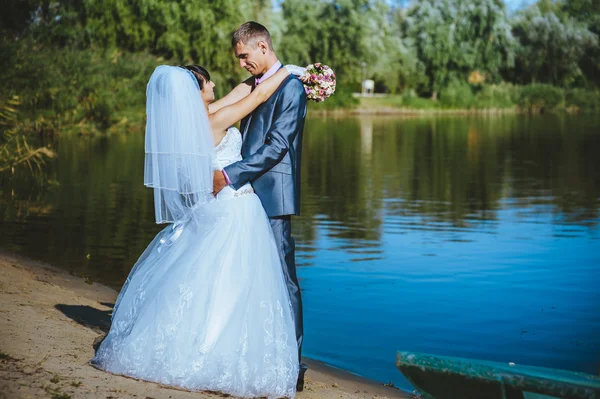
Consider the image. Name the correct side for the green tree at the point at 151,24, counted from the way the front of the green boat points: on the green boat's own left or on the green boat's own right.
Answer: on the green boat's own right

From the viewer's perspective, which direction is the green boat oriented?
to the viewer's left

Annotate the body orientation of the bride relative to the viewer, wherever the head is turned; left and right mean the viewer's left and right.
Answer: facing to the right of the viewer

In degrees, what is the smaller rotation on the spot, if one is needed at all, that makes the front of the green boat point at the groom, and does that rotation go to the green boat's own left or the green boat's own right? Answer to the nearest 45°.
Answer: approximately 45° to the green boat's own right

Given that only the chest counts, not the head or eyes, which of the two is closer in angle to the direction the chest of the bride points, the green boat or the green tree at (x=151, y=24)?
the green boat

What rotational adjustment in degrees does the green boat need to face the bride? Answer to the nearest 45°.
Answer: approximately 45° to its right

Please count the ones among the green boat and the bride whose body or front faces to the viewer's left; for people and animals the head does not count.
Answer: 1

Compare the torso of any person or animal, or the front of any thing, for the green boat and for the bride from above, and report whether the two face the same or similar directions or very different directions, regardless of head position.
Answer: very different directions

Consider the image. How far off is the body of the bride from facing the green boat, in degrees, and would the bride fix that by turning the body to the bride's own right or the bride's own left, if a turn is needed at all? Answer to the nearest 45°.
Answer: approximately 45° to the bride's own right

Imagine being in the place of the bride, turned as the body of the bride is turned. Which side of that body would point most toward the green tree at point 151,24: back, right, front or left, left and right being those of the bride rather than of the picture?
left
